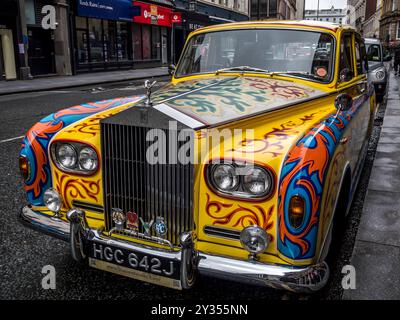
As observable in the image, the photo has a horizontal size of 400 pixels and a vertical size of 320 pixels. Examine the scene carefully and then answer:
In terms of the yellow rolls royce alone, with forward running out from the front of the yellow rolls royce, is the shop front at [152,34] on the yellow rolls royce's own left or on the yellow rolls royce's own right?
on the yellow rolls royce's own right

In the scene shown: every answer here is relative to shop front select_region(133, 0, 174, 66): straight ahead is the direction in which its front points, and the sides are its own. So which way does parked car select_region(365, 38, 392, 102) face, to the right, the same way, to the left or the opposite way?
to the right

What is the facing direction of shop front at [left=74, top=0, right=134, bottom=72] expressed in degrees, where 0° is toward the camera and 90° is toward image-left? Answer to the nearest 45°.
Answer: approximately 315°

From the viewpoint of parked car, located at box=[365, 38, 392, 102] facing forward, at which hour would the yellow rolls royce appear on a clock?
The yellow rolls royce is roughly at 12 o'clock from the parked car.

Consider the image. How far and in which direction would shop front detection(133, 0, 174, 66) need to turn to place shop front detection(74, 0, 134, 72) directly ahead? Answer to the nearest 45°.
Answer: approximately 90° to its right

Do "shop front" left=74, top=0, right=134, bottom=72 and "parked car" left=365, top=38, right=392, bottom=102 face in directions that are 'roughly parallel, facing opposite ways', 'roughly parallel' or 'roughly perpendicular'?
roughly perpendicular

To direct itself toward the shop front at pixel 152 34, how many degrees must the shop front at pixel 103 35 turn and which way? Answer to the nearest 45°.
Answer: approximately 90° to its left

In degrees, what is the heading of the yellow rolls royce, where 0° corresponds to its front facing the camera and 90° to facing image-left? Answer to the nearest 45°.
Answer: approximately 45°

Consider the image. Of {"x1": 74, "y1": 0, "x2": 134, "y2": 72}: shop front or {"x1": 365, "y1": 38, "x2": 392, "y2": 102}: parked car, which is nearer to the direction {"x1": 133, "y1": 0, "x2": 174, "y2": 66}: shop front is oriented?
the parked car

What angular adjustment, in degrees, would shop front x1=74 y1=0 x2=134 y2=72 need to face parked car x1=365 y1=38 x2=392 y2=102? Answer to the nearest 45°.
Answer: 0° — it already faces it
